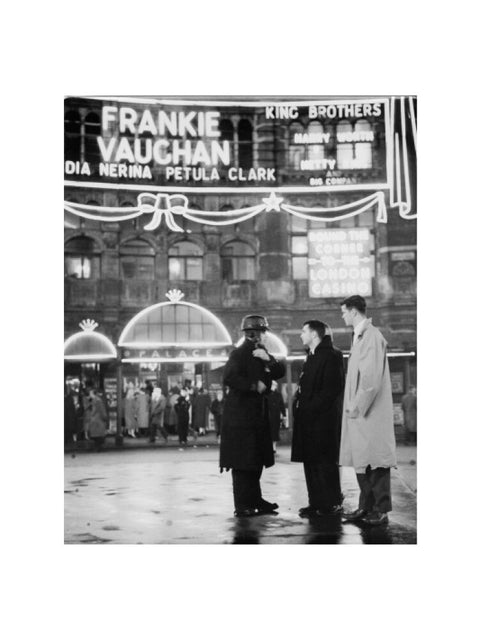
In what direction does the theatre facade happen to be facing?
toward the camera

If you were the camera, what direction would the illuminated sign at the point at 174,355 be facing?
facing the viewer

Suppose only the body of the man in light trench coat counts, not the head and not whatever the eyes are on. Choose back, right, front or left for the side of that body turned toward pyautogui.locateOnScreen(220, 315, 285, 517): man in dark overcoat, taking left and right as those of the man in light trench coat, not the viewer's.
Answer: front

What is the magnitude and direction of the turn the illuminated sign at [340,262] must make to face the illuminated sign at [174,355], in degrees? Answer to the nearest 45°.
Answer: approximately 90° to its right

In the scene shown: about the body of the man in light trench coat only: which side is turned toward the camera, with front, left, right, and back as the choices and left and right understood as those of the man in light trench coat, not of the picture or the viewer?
left

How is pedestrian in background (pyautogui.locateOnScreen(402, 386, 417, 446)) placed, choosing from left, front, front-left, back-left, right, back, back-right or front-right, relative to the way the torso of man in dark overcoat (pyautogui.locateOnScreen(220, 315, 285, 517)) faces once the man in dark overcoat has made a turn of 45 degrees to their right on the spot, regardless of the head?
left

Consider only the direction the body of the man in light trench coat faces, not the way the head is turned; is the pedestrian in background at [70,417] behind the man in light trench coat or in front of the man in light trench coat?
in front

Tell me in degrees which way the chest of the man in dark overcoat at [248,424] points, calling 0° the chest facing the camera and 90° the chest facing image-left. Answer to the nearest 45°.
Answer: approximately 315°

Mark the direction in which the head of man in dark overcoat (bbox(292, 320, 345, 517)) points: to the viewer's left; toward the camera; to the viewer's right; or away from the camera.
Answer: to the viewer's left

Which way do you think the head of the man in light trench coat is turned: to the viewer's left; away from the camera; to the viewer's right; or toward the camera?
to the viewer's left

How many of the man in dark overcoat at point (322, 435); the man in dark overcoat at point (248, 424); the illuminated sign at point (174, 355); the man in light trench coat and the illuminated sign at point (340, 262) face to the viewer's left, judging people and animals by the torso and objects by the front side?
2
